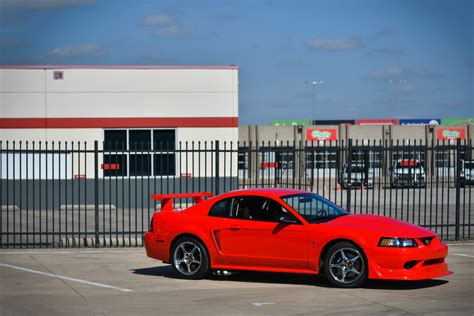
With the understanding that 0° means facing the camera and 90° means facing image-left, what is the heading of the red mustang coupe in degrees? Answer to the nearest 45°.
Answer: approximately 315°

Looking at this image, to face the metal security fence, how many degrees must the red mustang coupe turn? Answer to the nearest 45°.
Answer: approximately 135° to its left

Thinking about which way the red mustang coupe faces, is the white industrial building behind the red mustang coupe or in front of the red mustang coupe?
behind
